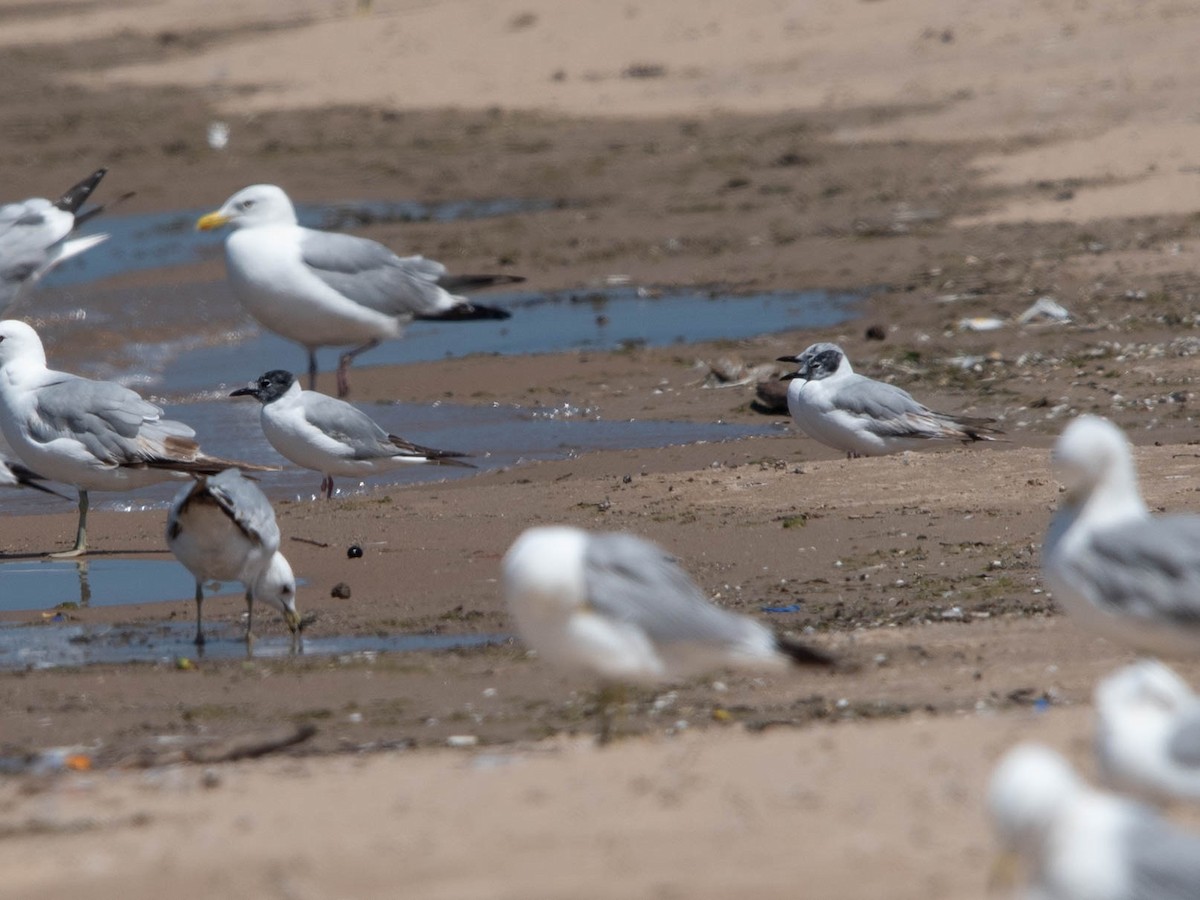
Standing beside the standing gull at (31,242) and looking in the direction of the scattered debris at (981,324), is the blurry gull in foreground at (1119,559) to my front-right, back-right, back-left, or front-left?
front-right

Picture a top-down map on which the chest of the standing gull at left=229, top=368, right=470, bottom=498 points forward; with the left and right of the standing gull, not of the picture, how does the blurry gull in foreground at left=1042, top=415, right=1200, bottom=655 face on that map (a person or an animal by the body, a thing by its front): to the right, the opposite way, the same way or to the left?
the same way

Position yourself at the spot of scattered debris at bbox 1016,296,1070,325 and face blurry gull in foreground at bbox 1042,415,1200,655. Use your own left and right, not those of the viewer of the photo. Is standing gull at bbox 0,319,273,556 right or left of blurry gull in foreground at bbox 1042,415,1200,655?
right

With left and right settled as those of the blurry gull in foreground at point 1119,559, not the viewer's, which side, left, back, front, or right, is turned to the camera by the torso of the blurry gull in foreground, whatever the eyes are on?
left

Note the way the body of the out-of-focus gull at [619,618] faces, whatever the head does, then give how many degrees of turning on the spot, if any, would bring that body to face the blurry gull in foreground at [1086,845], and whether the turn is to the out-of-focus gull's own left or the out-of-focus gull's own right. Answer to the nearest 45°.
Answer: approximately 135° to the out-of-focus gull's own left

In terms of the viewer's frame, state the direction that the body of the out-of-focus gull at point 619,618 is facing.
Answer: to the viewer's left

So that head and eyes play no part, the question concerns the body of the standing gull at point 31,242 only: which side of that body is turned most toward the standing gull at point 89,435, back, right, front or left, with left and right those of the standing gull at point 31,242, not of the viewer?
left

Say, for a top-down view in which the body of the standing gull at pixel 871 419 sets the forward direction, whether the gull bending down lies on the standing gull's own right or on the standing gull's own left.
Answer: on the standing gull's own left

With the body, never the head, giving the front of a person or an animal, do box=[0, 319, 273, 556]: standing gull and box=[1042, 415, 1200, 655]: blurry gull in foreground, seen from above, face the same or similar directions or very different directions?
same or similar directions

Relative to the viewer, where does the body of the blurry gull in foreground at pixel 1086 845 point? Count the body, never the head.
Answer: to the viewer's left

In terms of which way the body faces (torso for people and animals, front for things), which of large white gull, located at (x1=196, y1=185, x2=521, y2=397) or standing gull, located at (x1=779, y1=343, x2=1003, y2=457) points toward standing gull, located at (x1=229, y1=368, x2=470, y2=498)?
standing gull, located at (x1=779, y1=343, x2=1003, y2=457)

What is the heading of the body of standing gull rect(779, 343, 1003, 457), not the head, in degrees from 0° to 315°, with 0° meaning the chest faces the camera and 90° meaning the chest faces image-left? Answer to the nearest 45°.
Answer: approximately 90°

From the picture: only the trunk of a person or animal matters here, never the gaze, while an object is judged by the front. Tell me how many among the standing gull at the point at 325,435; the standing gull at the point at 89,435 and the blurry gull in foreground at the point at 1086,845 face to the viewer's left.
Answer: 3

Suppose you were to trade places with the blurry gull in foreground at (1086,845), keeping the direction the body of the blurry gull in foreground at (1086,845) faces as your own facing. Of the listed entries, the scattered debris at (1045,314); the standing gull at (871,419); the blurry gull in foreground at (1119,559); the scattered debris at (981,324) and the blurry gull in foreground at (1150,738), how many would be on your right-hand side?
5

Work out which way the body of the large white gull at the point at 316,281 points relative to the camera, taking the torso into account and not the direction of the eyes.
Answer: to the viewer's left

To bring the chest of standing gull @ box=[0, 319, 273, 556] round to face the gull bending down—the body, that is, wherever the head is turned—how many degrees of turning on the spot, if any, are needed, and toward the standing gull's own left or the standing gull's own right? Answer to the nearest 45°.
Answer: approximately 90° to the standing gull's own left

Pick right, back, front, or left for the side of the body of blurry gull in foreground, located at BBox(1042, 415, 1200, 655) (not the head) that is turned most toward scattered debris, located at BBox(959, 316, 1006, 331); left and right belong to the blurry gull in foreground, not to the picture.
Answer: right

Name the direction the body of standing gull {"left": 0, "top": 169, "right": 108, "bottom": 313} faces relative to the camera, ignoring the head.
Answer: to the viewer's left

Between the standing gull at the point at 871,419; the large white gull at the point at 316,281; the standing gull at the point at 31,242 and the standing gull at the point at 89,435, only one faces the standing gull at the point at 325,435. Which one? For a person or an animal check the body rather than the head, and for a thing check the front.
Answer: the standing gull at the point at 871,419

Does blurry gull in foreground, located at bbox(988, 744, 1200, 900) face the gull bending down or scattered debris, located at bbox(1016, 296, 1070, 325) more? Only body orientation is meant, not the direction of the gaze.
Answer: the gull bending down
